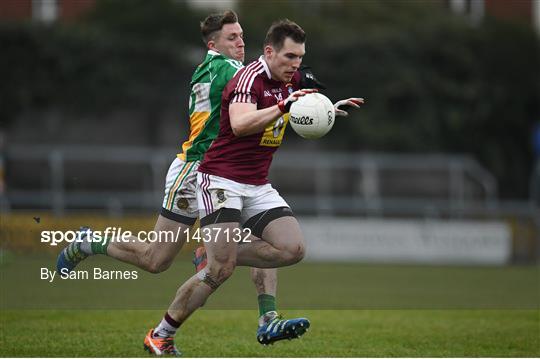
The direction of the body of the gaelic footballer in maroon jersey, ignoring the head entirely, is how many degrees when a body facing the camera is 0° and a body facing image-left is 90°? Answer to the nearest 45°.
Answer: approximately 315°
